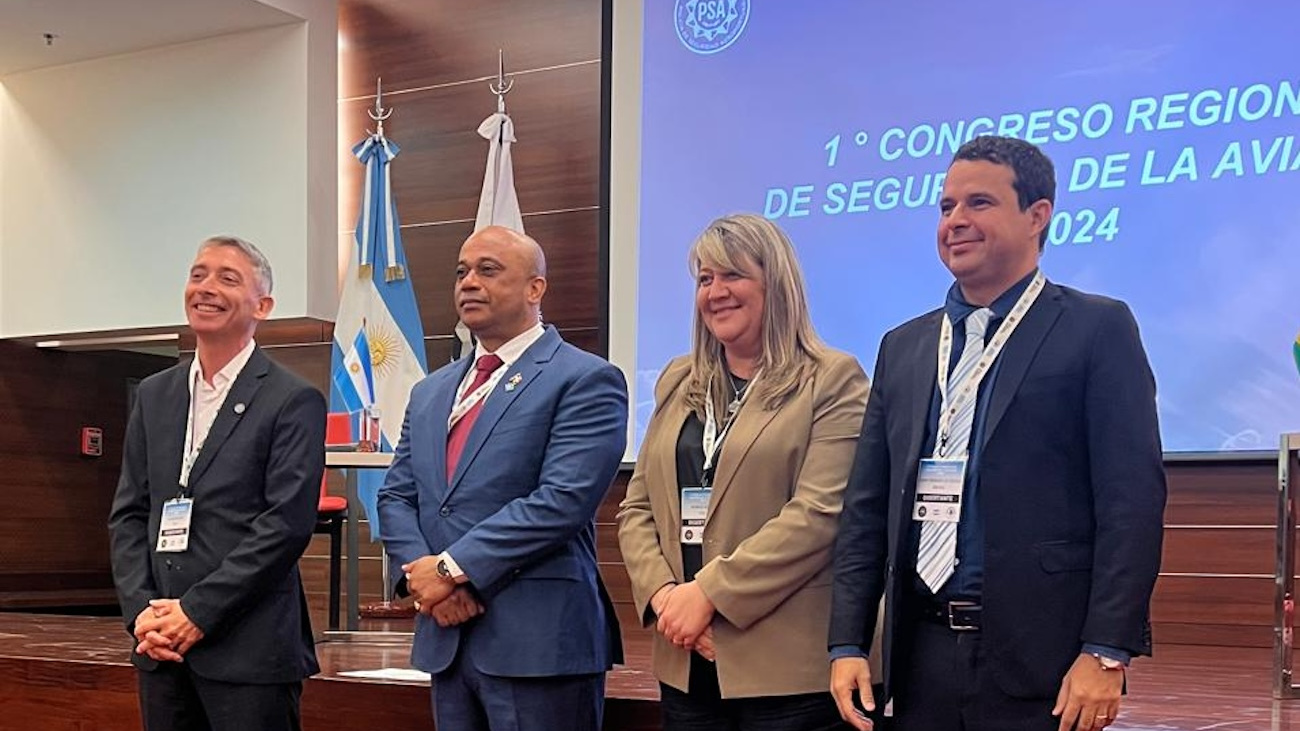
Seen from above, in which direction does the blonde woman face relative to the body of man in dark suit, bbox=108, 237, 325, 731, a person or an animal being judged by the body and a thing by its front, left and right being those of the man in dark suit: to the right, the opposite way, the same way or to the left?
the same way

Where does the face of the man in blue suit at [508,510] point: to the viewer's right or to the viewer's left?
to the viewer's left

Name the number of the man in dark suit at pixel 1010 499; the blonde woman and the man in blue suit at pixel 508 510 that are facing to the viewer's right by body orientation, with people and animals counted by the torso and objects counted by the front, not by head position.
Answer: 0

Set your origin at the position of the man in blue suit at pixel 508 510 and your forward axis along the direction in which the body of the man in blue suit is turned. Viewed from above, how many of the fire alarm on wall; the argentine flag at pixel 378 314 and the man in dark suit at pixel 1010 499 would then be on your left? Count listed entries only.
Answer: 1

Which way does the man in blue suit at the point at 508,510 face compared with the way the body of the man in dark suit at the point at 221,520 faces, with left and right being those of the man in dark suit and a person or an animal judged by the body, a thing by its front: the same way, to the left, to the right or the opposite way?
the same way

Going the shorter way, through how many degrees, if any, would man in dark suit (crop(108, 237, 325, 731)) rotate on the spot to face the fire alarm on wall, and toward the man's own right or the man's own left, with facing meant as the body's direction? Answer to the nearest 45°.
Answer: approximately 135° to the man's own right

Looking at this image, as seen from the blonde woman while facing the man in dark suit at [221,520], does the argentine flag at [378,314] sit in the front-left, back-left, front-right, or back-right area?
front-right

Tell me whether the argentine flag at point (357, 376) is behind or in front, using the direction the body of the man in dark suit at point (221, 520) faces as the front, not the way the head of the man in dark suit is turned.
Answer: behind

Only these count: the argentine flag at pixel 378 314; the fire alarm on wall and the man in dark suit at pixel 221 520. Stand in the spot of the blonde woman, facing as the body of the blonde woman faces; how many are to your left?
0

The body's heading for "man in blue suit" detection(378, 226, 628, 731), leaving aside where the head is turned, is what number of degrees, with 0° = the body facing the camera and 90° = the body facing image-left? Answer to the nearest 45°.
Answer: approximately 45°

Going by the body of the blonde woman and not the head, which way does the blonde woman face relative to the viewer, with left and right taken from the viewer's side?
facing the viewer and to the left of the viewer

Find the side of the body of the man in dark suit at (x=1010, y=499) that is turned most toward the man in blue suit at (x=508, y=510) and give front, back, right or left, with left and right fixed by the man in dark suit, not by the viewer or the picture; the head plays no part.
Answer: right

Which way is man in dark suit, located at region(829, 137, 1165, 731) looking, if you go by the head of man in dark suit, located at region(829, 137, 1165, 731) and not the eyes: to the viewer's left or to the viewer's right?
to the viewer's left

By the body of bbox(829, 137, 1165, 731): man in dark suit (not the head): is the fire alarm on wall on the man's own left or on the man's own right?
on the man's own right

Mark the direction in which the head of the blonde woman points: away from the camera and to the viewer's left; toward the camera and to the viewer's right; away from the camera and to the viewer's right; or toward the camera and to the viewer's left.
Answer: toward the camera and to the viewer's left

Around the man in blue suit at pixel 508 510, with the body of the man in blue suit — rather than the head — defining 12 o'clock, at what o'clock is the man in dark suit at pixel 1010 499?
The man in dark suit is roughly at 9 o'clock from the man in blue suit.

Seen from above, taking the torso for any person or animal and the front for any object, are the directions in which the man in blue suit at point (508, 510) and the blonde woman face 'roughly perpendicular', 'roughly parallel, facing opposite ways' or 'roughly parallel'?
roughly parallel

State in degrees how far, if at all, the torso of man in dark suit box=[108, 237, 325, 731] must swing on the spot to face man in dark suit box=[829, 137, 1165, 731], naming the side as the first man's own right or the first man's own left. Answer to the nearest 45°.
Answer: approximately 90° to the first man's own left
